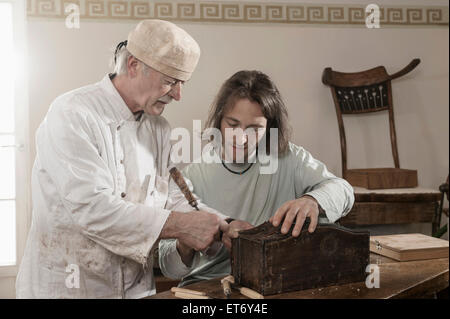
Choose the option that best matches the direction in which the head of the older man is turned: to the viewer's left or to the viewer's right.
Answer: to the viewer's right

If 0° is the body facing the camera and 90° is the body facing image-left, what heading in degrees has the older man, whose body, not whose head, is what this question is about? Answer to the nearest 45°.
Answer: approximately 315°
